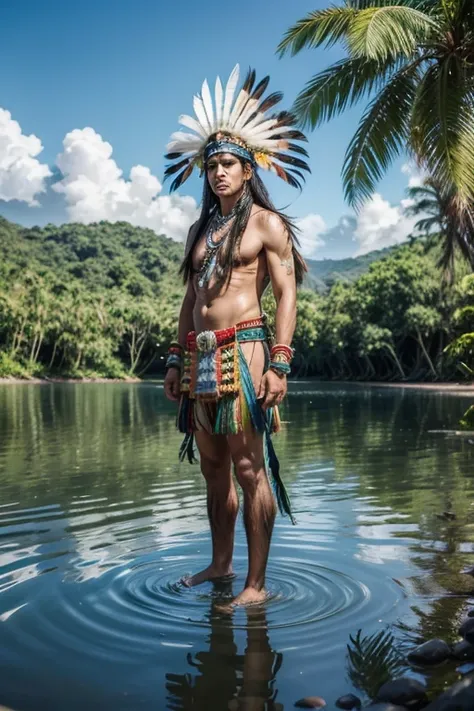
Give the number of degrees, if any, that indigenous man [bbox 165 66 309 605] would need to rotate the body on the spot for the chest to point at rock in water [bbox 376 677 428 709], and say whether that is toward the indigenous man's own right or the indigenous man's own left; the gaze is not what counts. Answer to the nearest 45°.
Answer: approximately 45° to the indigenous man's own left

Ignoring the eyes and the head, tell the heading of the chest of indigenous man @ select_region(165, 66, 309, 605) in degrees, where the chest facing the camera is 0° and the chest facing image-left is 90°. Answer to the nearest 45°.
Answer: approximately 45°
